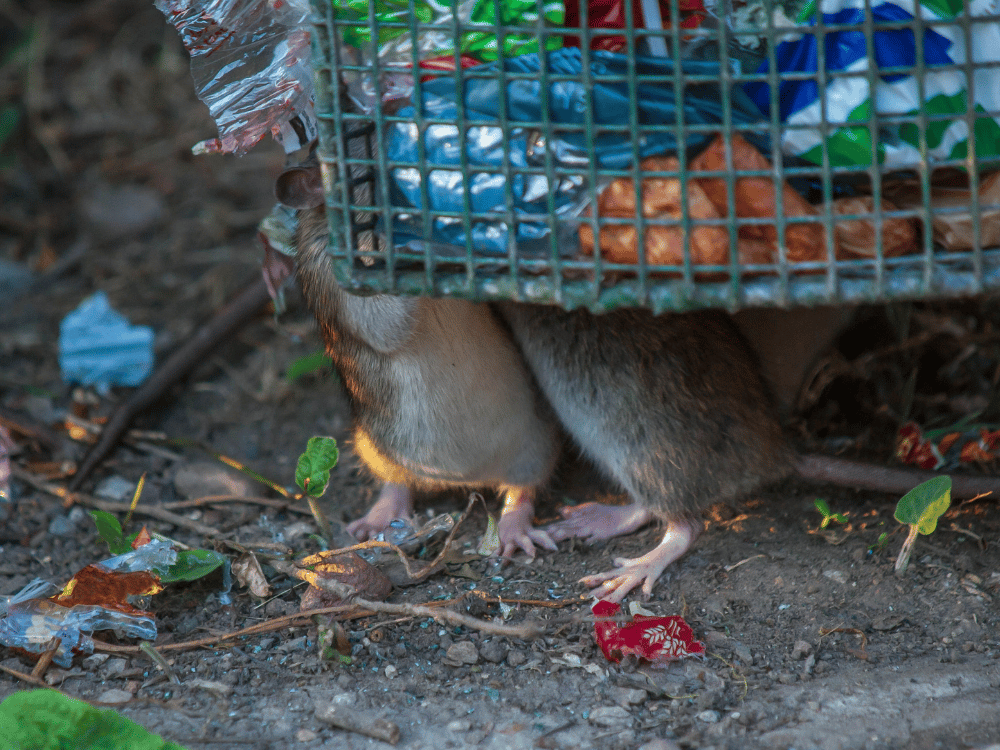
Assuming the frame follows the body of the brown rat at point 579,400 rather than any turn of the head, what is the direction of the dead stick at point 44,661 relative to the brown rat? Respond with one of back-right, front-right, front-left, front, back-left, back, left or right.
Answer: front-left

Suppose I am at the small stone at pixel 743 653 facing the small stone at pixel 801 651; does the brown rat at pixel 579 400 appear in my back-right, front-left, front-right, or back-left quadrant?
back-left

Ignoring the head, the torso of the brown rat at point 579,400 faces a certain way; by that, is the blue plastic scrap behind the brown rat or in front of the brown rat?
in front
